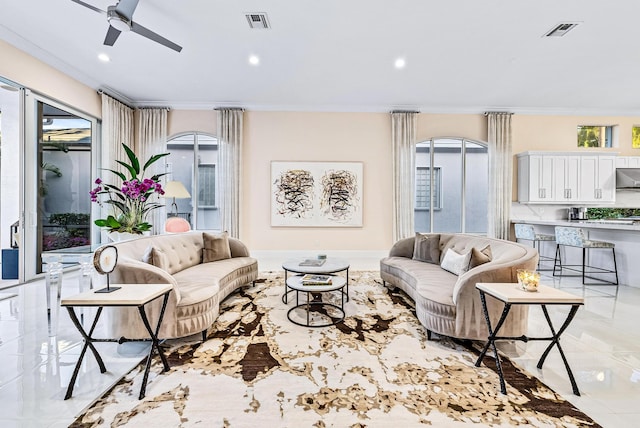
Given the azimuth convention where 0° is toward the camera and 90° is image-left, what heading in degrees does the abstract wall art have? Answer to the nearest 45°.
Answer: approximately 0°

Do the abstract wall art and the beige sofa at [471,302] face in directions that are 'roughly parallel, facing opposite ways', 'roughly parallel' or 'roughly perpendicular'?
roughly perpendicular

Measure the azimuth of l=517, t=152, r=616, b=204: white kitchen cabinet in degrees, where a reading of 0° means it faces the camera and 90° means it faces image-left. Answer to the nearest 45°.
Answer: approximately 0°

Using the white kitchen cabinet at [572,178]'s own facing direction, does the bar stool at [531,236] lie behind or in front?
in front

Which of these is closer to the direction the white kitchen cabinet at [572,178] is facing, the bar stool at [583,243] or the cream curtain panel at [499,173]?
the bar stool

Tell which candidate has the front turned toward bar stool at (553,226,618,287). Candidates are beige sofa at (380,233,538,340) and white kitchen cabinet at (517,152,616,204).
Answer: the white kitchen cabinet

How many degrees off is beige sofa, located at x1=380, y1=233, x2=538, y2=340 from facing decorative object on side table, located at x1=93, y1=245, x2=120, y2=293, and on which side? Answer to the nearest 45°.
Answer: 0° — it already faces it

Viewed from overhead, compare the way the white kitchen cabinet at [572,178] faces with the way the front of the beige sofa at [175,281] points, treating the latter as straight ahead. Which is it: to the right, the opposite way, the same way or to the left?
to the right

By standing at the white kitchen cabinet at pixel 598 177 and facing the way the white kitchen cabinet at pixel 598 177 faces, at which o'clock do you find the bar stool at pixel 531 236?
The bar stool is roughly at 1 o'clock from the white kitchen cabinet.

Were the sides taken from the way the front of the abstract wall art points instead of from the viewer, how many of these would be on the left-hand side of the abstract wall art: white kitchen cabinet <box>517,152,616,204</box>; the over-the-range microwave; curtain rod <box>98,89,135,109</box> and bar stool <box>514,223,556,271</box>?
3

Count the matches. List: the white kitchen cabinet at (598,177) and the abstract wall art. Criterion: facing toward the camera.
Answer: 2

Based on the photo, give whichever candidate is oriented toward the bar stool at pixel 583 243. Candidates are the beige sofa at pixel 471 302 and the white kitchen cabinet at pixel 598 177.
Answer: the white kitchen cabinet

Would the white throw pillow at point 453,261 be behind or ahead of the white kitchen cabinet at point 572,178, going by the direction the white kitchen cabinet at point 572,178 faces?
ahead

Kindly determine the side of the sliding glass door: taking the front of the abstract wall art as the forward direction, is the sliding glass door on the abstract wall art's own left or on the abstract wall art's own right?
on the abstract wall art's own right

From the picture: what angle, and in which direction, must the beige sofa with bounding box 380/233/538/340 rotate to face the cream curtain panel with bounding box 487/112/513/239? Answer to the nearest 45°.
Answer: approximately 135° to its right
